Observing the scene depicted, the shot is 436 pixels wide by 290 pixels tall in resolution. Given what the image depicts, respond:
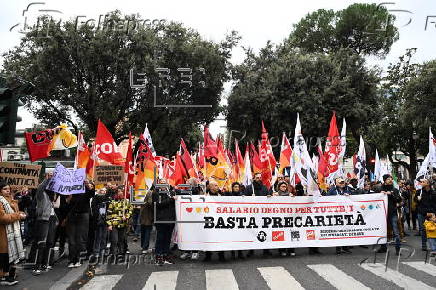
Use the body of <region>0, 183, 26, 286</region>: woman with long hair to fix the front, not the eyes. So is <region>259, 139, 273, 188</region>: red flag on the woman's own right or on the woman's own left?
on the woman's own left

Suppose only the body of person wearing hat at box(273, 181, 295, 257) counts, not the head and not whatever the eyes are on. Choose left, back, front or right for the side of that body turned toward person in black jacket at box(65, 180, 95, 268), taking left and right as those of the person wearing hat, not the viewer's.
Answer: right

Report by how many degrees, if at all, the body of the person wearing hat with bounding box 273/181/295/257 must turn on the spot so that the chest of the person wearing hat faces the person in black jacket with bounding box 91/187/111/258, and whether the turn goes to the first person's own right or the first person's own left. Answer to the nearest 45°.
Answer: approximately 90° to the first person's own right

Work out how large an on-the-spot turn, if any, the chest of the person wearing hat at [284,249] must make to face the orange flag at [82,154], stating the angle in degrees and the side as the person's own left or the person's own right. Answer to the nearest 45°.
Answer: approximately 90° to the person's own right

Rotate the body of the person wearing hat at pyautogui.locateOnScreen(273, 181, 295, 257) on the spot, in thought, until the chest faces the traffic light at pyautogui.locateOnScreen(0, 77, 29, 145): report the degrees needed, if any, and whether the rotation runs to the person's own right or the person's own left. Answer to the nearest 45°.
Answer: approximately 45° to the person's own right

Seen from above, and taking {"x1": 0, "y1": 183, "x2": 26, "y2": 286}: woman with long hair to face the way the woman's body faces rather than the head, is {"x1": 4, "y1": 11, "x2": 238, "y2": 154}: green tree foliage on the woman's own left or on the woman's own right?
on the woman's own left

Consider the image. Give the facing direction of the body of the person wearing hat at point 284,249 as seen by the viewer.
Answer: toward the camera

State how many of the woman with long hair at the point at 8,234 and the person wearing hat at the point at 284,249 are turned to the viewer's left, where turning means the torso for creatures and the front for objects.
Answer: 0

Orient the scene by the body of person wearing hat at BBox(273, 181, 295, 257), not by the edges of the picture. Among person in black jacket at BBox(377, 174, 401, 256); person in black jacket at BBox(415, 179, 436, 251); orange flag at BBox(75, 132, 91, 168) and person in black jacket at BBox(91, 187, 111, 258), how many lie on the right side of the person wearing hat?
2

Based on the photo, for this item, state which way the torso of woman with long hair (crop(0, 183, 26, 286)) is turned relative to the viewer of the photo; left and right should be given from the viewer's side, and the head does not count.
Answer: facing the viewer and to the right of the viewer

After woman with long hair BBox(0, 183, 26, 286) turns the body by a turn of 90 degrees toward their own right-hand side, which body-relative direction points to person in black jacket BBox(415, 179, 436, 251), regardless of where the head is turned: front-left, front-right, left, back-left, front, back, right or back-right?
back-left
